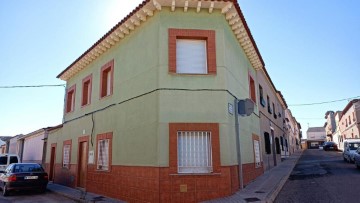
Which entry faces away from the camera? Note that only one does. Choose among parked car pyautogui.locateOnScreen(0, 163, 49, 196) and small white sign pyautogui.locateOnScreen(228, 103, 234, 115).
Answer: the parked car

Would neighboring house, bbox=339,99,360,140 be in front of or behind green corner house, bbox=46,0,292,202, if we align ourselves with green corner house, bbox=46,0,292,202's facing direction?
behind

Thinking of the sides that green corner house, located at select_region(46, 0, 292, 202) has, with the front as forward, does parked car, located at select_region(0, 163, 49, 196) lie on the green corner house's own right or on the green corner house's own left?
on the green corner house's own right

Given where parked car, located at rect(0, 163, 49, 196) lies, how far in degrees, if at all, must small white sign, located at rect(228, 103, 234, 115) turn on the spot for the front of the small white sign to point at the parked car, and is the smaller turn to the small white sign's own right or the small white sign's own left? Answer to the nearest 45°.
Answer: approximately 135° to the small white sign's own right

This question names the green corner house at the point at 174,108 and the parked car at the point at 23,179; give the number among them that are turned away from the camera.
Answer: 1

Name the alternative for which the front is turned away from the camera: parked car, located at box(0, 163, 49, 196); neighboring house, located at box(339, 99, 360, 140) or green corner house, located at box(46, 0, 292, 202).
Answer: the parked car

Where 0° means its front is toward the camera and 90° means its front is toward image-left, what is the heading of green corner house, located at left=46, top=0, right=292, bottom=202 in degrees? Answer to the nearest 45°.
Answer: approximately 45°

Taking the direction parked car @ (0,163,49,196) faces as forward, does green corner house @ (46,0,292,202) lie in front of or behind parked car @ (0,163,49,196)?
behind

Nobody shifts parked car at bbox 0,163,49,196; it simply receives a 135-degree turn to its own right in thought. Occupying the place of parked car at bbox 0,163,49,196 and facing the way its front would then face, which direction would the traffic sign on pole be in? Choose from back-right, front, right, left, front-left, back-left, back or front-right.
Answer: front

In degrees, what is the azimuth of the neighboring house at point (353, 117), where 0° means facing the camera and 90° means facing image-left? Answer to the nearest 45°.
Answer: approximately 45°

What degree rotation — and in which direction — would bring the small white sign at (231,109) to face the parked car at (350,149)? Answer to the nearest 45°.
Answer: approximately 90° to its left

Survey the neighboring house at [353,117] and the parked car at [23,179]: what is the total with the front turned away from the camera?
1

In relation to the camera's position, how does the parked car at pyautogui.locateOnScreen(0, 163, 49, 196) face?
facing away from the viewer

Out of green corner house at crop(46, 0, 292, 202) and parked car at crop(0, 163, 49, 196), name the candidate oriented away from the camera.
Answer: the parked car

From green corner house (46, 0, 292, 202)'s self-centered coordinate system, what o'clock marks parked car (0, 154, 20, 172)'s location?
The parked car is roughly at 3 o'clock from the green corner house.
